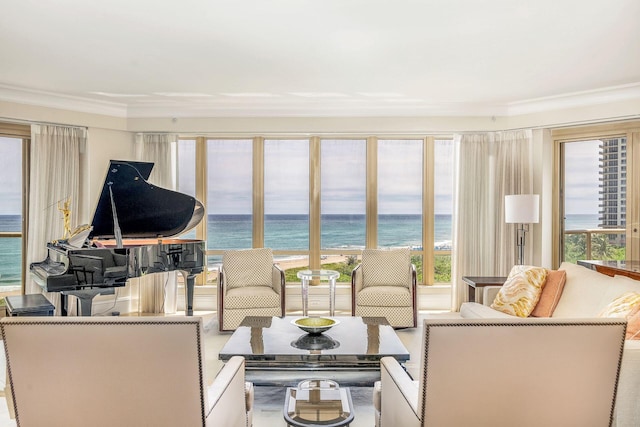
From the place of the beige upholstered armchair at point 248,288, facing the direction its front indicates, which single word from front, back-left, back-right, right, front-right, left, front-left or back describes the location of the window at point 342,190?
back-left

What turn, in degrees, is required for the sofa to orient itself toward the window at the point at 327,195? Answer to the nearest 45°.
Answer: approximately 90° to its right

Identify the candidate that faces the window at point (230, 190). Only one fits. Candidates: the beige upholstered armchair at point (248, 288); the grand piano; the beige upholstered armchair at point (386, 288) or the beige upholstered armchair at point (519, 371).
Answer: the beige upholstered armchair at point (519, 371)

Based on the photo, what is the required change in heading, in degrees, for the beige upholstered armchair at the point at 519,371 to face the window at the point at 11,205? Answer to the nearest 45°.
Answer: approximately 45° to its left

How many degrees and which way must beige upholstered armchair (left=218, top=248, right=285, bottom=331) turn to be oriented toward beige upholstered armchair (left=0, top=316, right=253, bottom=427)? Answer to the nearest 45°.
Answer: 0° — it already faces it

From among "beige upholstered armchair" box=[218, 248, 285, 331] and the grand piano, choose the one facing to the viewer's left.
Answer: the grand piano

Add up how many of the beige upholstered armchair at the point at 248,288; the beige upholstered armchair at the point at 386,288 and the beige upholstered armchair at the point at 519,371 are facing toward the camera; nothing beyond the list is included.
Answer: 2

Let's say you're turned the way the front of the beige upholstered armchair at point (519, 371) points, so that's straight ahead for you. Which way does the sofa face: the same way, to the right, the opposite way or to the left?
to the left

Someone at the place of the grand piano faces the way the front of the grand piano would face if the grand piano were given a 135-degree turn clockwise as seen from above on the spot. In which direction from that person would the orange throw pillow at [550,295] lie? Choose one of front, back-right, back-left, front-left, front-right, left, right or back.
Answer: right

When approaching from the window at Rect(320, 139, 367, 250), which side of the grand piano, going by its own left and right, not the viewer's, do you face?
back

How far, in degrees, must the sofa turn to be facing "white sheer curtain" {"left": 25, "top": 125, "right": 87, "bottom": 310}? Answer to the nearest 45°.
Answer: approximately 45° to its right

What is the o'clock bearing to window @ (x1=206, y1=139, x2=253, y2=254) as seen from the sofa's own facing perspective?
The window is roughly at 2 o'clock from the sofa.

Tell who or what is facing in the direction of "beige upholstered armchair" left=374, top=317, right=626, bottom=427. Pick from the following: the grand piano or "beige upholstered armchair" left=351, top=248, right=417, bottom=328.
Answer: "beige upholstered armchair" left=351, top=248, right=417, bottom=328

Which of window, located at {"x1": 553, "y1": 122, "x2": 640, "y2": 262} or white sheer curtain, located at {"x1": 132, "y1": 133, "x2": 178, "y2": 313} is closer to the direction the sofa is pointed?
the white sheer curtain

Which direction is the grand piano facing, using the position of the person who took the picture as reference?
facing to the left of the viewer

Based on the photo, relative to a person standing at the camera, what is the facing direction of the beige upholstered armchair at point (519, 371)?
facing away from the viewer and to the left of the viewer

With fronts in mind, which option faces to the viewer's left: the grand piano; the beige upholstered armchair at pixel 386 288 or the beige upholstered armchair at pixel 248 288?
the grand piano
